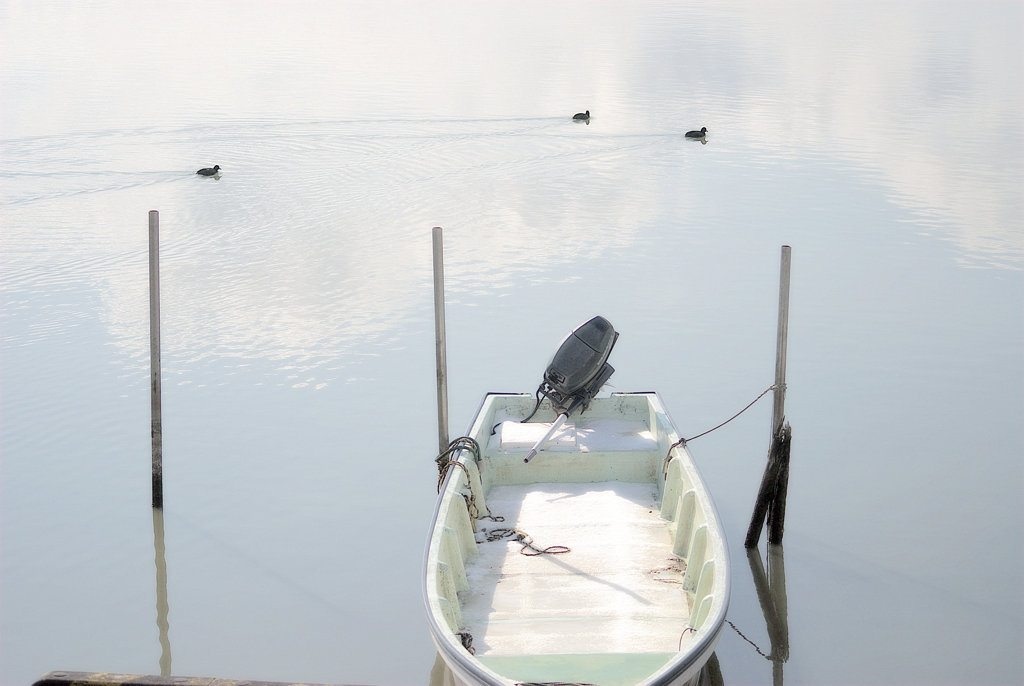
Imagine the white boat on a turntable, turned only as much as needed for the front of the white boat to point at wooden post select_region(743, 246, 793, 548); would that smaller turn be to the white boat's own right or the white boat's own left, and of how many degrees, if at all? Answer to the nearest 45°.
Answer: approximately 135° to the white boat's own left

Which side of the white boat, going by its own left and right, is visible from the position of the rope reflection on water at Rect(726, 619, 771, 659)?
left

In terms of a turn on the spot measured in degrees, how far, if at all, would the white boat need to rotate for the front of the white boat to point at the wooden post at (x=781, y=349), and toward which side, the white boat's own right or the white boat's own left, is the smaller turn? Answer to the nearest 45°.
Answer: approximately 135° to the white boat's own left

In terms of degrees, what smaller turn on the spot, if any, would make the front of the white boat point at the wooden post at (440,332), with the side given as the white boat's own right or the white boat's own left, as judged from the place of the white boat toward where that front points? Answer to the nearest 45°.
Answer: approximately 135° to the white boat's own right

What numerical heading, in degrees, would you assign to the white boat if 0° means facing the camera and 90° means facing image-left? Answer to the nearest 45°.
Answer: approximately 0°

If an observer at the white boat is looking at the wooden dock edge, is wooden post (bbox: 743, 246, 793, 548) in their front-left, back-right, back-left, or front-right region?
back-left
